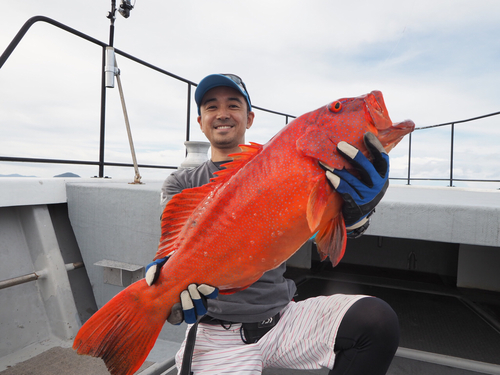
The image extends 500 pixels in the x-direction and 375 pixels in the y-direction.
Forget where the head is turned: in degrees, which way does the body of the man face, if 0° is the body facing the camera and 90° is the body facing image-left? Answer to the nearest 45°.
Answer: approximately 0°
